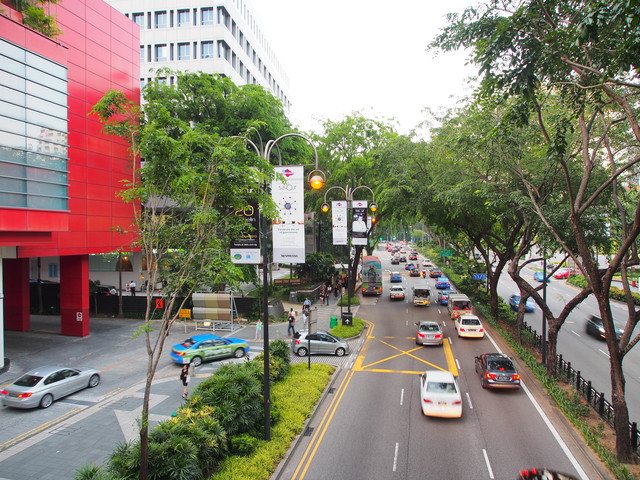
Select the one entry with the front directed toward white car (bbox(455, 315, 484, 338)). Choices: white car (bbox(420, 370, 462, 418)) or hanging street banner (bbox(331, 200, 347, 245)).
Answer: white car (bbox(420, 370, 462, 418))

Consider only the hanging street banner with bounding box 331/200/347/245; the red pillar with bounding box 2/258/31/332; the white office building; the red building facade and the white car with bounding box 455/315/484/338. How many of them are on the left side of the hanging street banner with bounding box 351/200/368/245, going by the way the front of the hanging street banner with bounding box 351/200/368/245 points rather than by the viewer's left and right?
1

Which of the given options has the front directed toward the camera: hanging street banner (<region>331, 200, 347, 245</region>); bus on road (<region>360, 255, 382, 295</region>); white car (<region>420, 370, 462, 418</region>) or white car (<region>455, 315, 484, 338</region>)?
the hanging street banner

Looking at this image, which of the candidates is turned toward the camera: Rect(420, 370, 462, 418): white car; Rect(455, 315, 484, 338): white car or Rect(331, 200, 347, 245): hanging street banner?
the hanging street banner

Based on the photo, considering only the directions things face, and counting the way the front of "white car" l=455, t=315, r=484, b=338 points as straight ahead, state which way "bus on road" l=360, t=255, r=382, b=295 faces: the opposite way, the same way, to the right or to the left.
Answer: the same way

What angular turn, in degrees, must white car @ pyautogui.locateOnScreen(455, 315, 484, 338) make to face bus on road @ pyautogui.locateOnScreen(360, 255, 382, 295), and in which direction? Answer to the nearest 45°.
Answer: approximately 45° to its left

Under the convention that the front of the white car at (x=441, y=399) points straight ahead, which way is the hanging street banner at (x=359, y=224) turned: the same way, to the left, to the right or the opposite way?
the opposite way

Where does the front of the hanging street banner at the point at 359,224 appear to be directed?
toward the camera

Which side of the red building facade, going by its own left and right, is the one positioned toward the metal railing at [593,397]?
front

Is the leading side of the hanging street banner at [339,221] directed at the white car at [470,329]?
no

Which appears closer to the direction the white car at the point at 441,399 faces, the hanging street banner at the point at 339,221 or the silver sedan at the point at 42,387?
the hanging street banner

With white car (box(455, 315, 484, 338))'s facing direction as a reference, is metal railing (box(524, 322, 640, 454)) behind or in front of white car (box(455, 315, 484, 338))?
behind

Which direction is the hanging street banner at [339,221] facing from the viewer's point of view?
toward the camera

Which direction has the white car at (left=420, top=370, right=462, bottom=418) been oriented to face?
away from the camera

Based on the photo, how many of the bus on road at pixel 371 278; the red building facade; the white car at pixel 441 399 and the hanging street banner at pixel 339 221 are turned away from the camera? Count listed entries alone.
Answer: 2

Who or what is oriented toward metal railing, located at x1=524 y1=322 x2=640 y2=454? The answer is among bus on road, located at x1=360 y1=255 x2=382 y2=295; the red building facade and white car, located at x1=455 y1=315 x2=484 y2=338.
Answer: the red building facade

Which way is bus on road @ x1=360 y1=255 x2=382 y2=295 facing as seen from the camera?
away from the camera

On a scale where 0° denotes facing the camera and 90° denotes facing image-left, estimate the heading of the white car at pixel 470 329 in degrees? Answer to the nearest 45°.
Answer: approximately 180°

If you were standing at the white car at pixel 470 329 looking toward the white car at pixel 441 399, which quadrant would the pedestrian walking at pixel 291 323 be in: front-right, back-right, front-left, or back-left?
front-right

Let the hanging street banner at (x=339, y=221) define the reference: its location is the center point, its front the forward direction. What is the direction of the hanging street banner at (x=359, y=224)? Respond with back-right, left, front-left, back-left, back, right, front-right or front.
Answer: back-left
